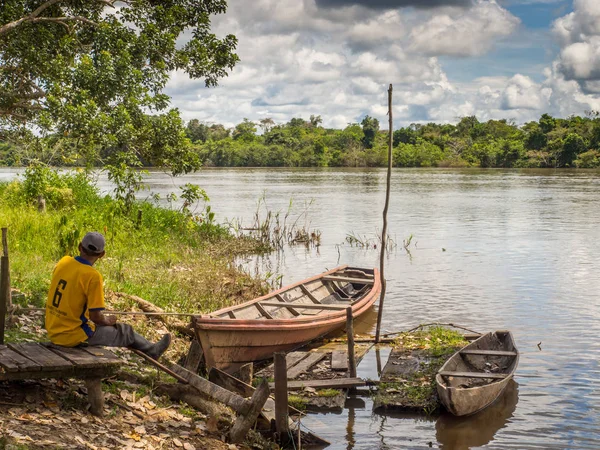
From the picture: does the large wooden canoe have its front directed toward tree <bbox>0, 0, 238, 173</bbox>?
no

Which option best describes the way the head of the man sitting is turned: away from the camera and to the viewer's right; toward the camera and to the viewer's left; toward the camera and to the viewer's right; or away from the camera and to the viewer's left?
away from the camera and to the viewer's right

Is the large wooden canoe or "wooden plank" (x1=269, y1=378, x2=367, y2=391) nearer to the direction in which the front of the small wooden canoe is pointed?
the wooden plank

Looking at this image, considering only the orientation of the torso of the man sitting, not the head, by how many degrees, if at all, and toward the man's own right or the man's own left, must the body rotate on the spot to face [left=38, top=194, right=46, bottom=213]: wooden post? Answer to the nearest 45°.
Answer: approximately 45° to the man's own left

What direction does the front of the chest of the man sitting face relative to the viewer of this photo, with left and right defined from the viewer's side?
facing away from the viewer and to the right of the viewer

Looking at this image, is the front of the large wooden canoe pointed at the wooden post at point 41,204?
no

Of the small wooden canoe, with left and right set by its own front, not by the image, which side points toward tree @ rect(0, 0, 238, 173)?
right

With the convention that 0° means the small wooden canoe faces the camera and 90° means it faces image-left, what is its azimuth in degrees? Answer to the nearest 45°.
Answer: approximately 45°
